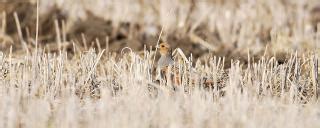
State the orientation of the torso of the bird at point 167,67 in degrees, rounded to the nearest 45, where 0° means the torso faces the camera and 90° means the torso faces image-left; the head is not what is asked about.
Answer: approximately 45°
